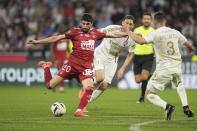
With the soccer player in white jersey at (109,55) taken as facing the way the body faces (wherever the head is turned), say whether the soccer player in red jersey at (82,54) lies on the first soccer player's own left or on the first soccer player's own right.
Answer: on the first soccer player's own right
